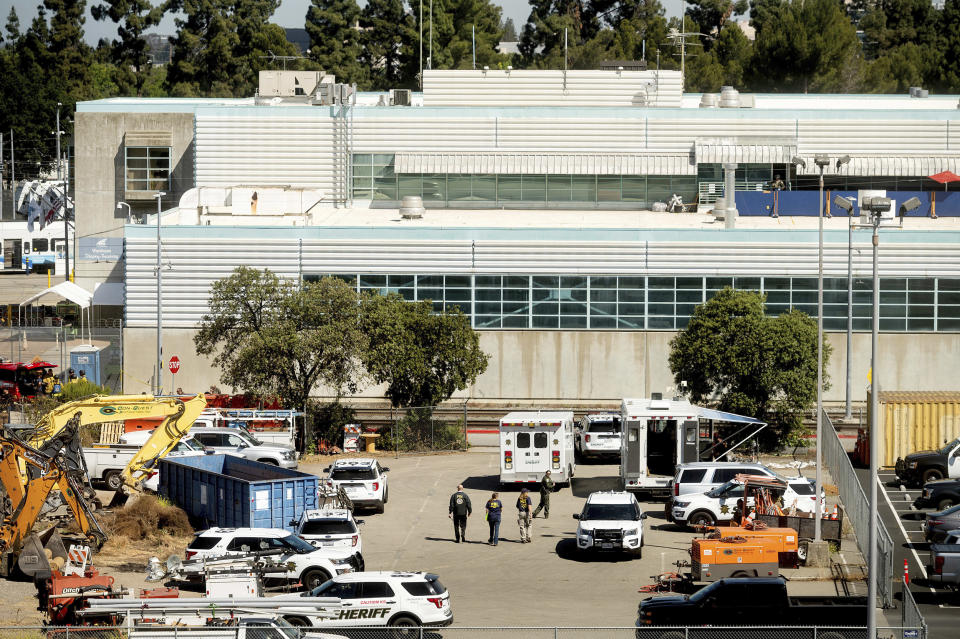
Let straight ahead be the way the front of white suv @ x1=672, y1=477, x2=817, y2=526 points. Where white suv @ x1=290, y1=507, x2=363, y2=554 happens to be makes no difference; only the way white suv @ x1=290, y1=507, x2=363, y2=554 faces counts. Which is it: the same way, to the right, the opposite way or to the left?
to the right

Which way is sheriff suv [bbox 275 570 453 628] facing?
to the viewer's left

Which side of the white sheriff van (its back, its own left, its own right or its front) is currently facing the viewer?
back

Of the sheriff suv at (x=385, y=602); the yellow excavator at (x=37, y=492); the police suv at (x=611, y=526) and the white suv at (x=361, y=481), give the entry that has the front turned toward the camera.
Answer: the police suv
